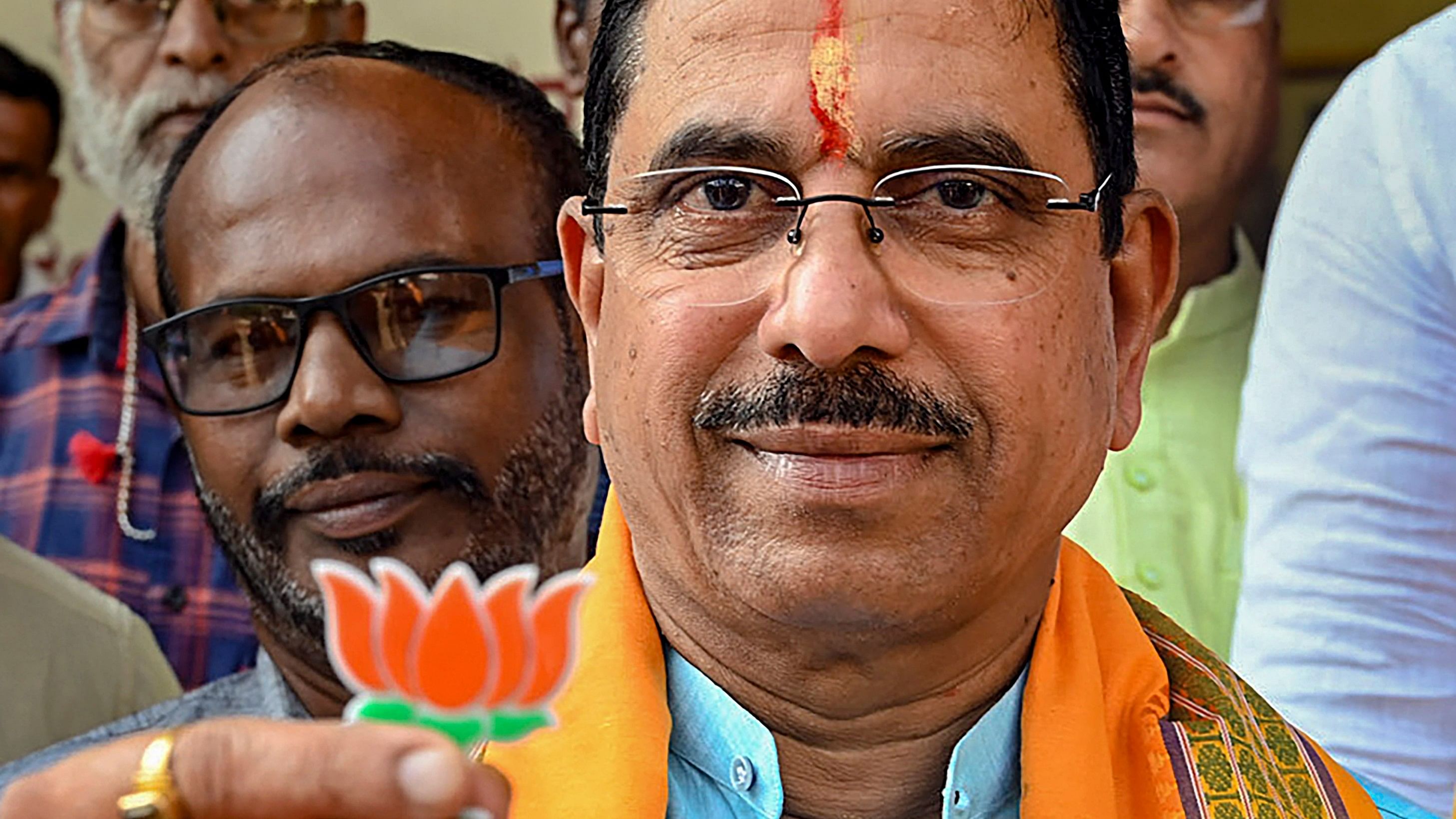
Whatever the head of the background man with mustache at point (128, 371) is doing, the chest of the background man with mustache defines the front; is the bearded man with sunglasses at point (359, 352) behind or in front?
in front

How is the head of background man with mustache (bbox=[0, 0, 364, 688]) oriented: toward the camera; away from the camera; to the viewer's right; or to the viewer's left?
toward the camera

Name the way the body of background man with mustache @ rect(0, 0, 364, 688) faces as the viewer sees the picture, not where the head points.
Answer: toward the camera

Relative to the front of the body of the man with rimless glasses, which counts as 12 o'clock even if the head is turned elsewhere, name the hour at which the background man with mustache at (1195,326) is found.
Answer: The background man with mustache is roughly at 7 o'clock from the man with rimless glasses.

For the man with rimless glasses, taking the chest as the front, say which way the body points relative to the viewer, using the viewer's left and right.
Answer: facing the viewer

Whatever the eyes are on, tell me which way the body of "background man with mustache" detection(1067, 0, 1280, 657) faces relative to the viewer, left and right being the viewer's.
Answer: facing the viewer and to the left of the viewer

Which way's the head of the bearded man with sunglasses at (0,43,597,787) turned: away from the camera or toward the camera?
toward the camera

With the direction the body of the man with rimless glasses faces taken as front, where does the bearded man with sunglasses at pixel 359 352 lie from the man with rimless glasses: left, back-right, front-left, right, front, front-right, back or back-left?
back-right

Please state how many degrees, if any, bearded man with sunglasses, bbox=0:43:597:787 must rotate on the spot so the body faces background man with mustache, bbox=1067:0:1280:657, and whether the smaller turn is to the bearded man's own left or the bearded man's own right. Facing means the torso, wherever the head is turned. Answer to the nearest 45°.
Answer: approximately 135° to the bearded man's own left

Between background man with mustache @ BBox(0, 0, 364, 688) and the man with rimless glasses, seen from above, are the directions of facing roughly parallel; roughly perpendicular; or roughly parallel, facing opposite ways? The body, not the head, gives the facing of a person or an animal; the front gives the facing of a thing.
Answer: roughly parallel

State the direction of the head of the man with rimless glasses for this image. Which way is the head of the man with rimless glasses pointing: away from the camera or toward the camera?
toward the camera

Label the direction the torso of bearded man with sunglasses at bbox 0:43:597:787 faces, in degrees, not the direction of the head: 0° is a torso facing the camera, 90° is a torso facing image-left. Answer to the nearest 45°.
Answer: approximately 45°

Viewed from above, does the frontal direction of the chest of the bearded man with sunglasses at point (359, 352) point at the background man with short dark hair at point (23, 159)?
no

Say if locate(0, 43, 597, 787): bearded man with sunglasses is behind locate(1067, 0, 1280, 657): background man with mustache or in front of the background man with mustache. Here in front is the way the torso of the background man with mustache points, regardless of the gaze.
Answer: in front

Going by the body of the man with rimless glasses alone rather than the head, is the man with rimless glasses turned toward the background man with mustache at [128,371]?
no

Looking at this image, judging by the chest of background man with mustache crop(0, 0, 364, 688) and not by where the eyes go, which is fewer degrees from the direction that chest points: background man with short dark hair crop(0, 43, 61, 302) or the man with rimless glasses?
the man with rimless glasses
